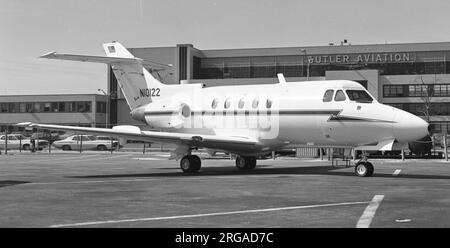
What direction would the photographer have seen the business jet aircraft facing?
facing the viewer and to the right of the viewer
